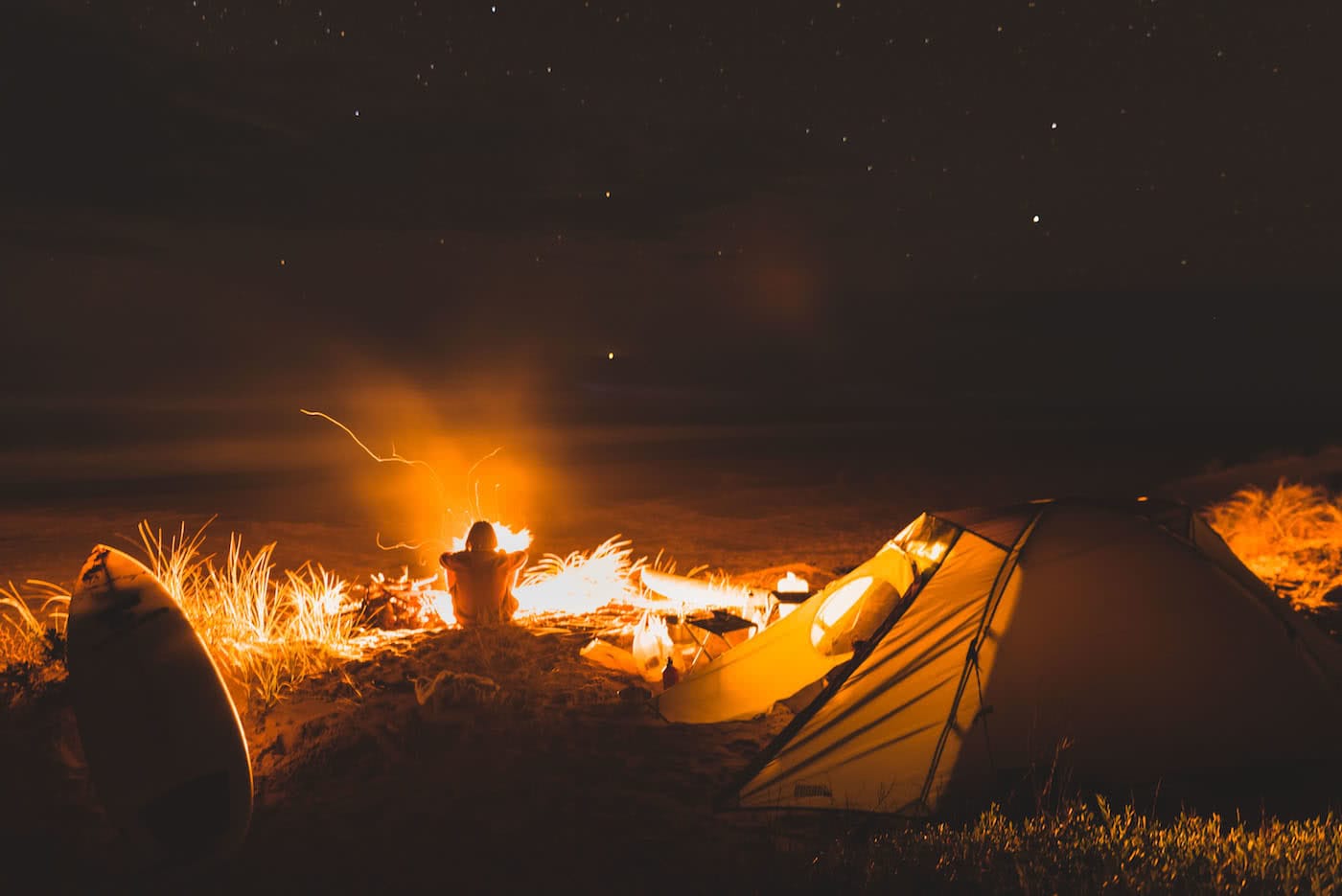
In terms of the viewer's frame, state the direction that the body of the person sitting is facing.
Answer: away from the camera

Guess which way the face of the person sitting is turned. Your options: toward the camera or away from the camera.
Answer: away from the camera

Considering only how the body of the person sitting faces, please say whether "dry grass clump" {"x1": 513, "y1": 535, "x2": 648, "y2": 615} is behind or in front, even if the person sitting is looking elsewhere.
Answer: in front

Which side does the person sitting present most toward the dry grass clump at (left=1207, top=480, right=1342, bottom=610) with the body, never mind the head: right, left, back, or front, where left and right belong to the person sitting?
right

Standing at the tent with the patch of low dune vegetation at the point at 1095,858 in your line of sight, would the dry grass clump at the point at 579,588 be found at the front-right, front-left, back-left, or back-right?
back-right

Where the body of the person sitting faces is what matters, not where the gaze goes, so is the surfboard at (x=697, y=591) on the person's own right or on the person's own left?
on the person's own right
